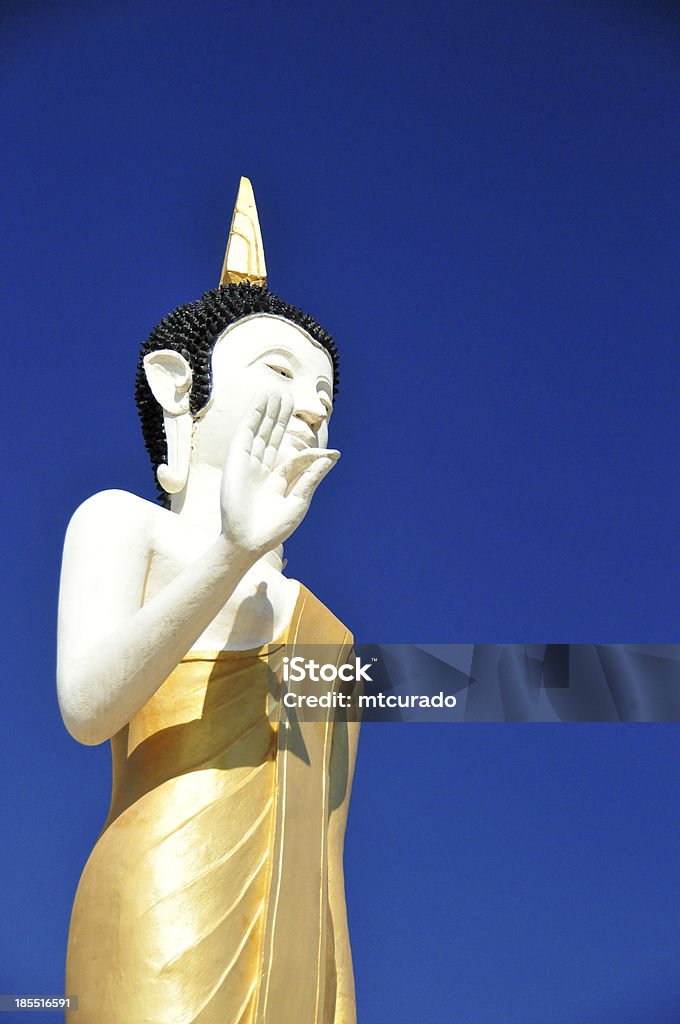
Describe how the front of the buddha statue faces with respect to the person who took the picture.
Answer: facing the viewer and to the right of the viewer
